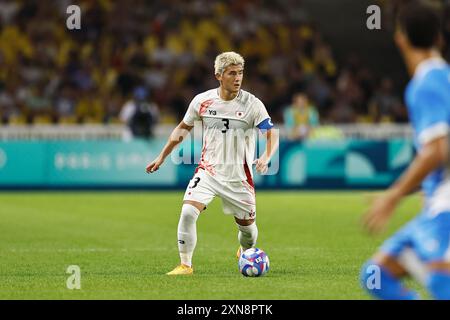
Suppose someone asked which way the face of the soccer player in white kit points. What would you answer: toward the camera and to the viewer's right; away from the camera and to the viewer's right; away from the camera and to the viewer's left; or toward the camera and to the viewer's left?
toward the camera and to the viewer's right

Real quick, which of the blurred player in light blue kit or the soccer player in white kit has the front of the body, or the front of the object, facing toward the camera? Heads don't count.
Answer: the soccer player in white kit

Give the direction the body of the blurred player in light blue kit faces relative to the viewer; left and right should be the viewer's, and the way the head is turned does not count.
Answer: facing away from the viewer and to the left of the viewer

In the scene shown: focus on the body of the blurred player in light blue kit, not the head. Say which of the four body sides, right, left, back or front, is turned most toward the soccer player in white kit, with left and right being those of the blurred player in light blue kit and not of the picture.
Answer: front

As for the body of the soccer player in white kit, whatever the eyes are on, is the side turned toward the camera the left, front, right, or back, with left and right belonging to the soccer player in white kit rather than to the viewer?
front

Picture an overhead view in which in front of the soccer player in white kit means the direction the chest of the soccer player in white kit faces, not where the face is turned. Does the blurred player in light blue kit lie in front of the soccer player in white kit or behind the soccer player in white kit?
in front

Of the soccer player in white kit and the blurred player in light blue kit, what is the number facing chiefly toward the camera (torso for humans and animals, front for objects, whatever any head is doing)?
1
